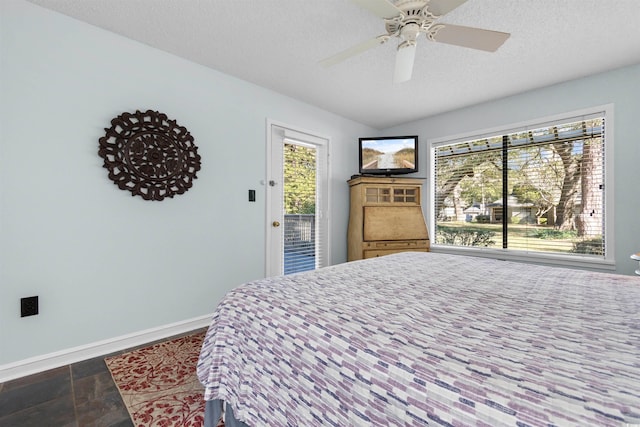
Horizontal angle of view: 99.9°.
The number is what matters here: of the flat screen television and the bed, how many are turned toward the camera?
1

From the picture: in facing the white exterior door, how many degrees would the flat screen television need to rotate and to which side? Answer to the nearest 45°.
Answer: approximately 45° to its right

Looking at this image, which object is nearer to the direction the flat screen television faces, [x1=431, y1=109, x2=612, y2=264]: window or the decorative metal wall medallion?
the decorative metal wall medallion

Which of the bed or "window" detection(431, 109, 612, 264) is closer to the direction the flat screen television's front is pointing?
the bed

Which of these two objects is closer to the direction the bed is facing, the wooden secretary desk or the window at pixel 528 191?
the wooden secretary desk

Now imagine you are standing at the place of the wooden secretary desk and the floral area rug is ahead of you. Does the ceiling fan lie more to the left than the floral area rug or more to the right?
left

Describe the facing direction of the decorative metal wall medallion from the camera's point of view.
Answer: facing the viewer and to the right of the viewer

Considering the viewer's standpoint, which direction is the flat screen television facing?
facing the viewer

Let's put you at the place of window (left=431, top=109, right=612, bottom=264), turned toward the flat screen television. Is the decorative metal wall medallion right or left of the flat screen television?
left

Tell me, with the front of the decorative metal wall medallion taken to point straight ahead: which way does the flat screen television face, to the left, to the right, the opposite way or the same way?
to the right

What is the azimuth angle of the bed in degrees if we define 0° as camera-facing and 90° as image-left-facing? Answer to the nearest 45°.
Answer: approximately 135°
